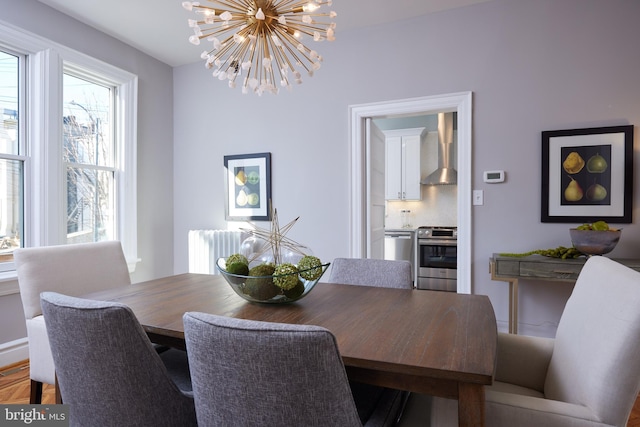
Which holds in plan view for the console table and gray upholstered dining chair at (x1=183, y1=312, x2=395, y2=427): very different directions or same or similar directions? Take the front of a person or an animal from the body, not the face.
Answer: very different directions

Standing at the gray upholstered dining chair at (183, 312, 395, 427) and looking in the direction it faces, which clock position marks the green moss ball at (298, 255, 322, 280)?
The green moss ball is roughly at 11 o'clock from the gray upholstered dining chair.

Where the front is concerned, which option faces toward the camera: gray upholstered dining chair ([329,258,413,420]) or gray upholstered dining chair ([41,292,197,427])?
gray upholstered dining chair ([329,258,413,420])

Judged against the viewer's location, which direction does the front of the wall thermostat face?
facing the viewer

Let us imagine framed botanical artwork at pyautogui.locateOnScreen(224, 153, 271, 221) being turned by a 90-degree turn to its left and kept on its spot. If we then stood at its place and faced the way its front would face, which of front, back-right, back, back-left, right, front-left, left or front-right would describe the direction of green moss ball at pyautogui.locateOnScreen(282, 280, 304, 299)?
front-right

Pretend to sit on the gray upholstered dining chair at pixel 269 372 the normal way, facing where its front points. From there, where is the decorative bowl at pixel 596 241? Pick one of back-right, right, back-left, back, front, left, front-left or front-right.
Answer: front

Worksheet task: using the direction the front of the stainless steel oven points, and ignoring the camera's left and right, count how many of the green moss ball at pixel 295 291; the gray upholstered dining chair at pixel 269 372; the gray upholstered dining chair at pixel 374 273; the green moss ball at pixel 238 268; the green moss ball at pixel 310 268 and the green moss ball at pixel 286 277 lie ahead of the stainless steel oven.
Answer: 6

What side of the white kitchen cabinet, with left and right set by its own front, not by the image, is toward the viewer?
front

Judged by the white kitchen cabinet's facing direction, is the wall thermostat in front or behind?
in front

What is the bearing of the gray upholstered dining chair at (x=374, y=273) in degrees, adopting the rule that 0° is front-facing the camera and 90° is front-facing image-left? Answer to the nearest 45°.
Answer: approximately 0°

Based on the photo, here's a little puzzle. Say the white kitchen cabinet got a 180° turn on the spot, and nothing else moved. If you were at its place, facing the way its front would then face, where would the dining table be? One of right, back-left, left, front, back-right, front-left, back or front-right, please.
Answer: back

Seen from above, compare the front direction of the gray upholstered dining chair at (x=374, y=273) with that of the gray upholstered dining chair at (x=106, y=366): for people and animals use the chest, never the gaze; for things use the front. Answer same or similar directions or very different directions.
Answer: very different directions

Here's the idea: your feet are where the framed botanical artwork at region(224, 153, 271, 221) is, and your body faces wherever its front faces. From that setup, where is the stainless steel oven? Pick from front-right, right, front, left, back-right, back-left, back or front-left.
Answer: back-left

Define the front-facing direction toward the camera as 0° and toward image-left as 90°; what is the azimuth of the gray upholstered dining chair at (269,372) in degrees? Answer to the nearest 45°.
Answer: approximately 225°

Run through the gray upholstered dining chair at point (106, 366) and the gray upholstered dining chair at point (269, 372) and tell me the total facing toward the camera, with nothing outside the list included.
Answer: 0

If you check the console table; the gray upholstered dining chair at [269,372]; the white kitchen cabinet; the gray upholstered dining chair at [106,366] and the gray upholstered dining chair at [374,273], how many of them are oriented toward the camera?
3

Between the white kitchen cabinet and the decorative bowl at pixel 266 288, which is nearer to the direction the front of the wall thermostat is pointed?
the decorative bowl

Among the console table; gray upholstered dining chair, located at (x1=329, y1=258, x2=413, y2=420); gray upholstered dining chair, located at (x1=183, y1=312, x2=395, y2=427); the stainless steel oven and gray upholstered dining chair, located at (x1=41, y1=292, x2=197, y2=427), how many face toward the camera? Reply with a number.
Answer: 3

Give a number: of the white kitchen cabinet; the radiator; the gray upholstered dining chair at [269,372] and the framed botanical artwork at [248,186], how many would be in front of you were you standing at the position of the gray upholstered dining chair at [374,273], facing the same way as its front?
1

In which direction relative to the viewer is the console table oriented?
toward the camera

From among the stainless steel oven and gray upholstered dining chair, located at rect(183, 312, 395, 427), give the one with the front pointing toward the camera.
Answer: the stainless steel oven

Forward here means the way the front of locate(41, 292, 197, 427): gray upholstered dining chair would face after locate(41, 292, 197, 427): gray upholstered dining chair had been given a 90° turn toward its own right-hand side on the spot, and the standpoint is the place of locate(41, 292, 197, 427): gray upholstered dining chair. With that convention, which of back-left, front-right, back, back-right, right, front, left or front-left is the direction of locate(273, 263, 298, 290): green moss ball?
front-left
